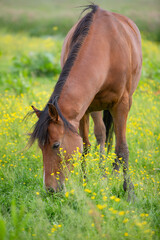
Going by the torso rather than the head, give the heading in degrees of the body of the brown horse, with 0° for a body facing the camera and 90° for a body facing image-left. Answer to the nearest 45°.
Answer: approximately 0°
